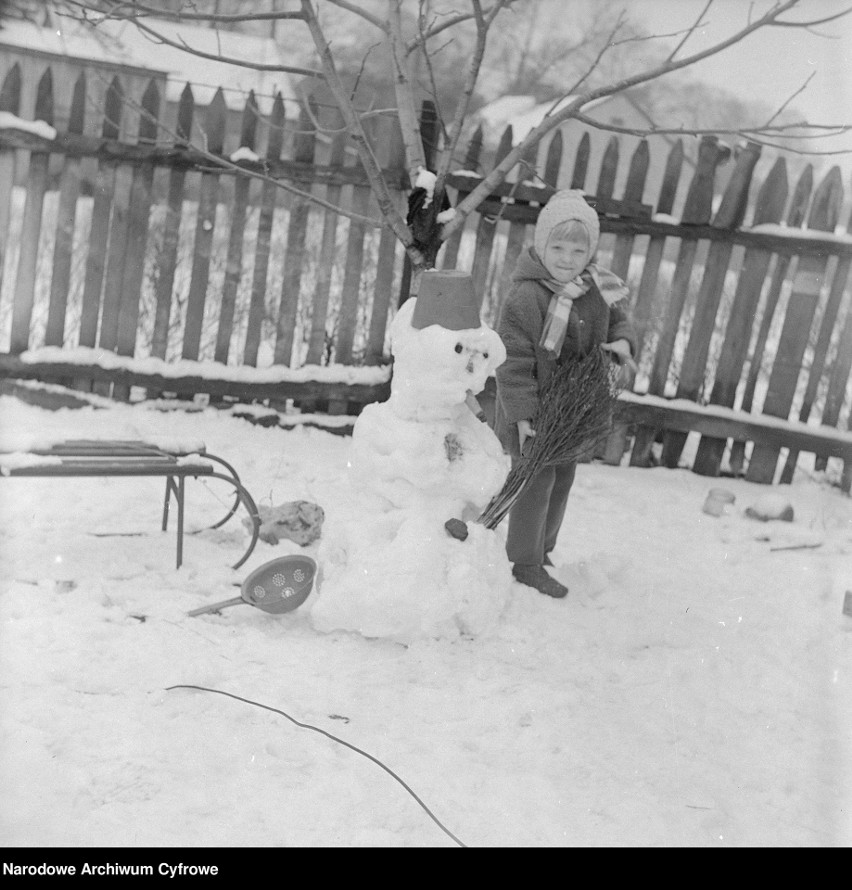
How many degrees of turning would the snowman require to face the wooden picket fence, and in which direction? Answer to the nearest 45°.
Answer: approximately 135° to its left

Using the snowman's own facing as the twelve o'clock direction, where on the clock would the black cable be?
The black cable is roughly at 2 o'clock from the snowman.

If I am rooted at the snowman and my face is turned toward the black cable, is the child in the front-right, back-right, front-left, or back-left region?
back-left

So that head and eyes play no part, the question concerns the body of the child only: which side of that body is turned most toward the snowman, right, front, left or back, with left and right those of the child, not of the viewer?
right

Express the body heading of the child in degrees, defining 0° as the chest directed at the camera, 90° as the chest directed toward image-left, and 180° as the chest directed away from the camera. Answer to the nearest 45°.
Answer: approximately 315°

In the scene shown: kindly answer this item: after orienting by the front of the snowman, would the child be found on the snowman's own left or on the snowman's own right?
on the snowman's own left

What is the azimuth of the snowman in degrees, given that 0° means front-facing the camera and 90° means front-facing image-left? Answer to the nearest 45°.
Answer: approximately 315°

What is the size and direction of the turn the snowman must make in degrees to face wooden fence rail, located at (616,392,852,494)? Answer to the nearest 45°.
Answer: approximately 90° to its left
